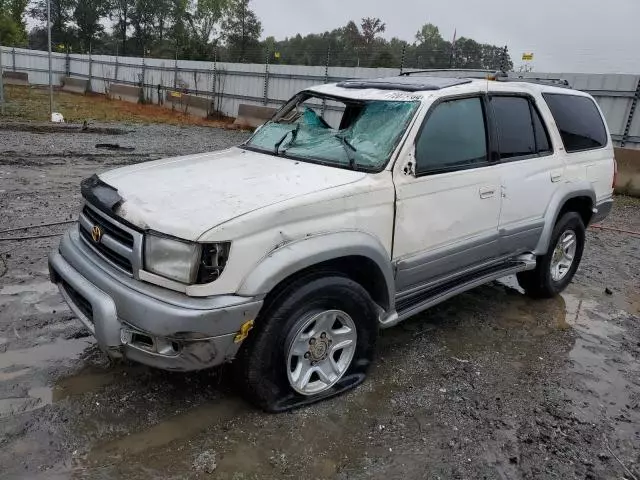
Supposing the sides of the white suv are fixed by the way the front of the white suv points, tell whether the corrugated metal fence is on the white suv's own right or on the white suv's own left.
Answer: on the white suv's own right

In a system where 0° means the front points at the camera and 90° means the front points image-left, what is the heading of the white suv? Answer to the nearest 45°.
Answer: approximately 45°

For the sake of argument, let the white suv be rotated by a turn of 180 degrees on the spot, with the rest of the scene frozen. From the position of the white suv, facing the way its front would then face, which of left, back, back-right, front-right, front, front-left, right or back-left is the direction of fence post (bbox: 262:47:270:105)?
front-left

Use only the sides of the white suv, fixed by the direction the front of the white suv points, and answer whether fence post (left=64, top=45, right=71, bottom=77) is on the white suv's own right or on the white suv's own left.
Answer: on the white suv's own right

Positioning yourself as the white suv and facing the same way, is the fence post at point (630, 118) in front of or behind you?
behind
